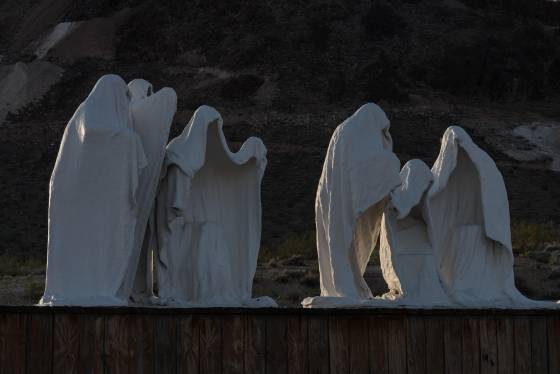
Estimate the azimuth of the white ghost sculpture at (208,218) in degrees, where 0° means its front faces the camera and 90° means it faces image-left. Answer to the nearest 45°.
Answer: approximately 315°

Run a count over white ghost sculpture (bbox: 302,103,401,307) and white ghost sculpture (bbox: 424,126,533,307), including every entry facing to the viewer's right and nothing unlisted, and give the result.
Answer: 1

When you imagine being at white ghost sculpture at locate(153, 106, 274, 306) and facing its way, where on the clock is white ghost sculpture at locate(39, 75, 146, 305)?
white ghost sculpture at locate(39, 75, 146, 305) is roughly at 3 o'clock from white ghost sculpture at locate(153, 106, 274, 306).

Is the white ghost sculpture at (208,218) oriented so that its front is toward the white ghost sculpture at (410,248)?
no

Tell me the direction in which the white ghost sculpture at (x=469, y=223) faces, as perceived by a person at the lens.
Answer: facing the viewer and to the left of the viewer

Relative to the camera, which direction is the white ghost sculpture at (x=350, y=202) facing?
to the viewer's right
